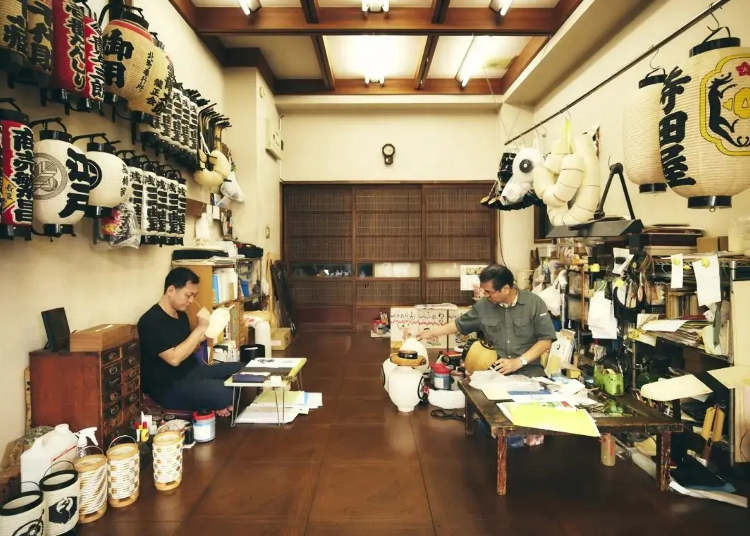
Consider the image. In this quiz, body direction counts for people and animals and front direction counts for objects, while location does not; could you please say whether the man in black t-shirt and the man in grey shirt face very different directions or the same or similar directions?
very different directions

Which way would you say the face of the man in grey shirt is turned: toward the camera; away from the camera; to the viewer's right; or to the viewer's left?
to the viewer's left

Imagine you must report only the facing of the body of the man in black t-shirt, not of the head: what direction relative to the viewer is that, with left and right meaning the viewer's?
facing to the right of the viewer

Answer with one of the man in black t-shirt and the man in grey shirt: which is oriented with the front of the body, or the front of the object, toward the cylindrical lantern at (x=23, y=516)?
the man in grey shirt

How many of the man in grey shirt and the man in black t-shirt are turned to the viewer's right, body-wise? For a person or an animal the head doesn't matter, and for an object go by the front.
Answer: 1
